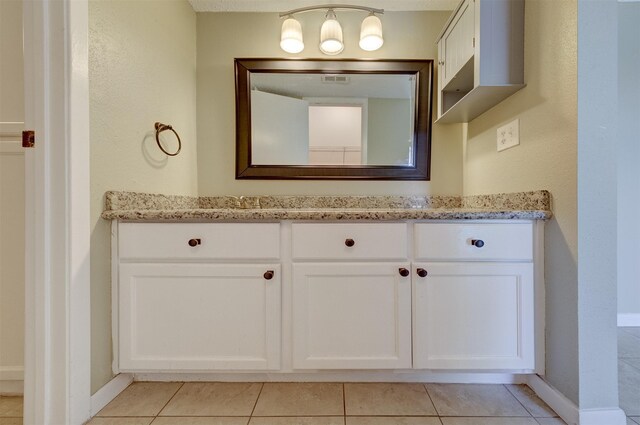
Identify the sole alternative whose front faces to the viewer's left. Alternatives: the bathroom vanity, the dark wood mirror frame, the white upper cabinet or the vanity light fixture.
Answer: the white upper cabinet

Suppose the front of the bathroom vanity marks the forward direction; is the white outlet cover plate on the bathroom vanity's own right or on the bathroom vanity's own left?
on the bathroom vanity's own left

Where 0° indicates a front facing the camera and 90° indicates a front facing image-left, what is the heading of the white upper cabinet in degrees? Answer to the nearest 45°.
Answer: approximately 90°

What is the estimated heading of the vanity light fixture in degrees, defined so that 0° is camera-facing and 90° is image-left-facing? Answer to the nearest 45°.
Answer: approximately 0°
